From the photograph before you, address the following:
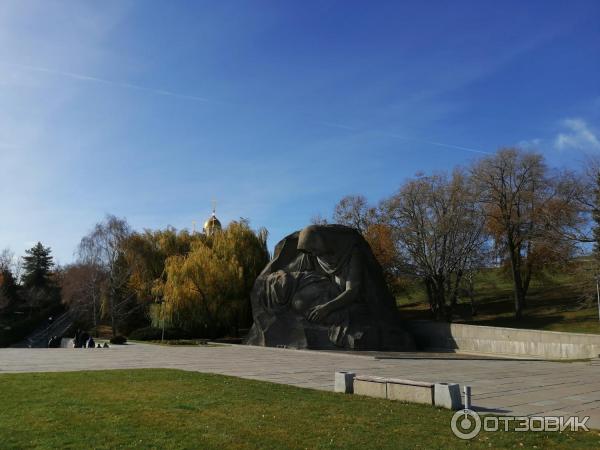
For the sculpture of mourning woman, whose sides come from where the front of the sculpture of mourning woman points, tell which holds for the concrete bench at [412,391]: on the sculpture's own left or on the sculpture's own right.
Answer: on the sculpture's own left

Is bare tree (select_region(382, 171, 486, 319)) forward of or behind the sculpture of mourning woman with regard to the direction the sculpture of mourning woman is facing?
behind

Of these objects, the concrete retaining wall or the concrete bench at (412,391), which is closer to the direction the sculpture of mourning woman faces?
the concrete bench

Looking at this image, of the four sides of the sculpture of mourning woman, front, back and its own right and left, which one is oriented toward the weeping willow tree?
right

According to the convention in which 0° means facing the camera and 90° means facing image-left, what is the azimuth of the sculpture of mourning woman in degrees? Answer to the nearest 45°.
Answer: approximately 45°

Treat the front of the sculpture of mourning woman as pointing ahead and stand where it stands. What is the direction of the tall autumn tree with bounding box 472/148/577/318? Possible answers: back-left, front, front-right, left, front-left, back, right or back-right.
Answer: back

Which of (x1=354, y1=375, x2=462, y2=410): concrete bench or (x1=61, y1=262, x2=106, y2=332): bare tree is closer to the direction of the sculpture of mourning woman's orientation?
the concrete bench

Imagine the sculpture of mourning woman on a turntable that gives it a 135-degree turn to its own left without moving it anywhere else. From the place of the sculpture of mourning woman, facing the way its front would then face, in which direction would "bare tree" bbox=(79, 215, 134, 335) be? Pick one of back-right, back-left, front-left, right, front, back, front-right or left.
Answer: back-left

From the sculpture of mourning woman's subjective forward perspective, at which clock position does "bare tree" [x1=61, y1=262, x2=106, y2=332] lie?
The bare tree is roughly at 3 o'clock from the sculpture of mourning woman.
